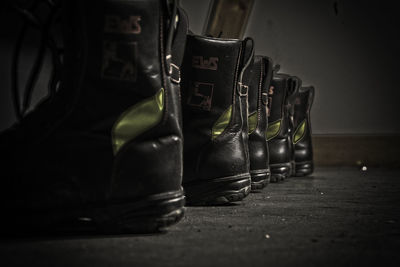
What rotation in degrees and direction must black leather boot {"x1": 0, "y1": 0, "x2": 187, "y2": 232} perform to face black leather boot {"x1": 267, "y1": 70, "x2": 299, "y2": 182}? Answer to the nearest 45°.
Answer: approximately 135° to its right

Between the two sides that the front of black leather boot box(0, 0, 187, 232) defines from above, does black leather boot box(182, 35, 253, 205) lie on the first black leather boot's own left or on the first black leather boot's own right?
on the first black leather boot's own right

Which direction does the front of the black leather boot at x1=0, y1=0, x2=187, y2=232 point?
to the viewer's left

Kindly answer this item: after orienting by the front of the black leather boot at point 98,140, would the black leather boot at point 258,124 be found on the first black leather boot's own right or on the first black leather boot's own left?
on the first black leather boot's own right
